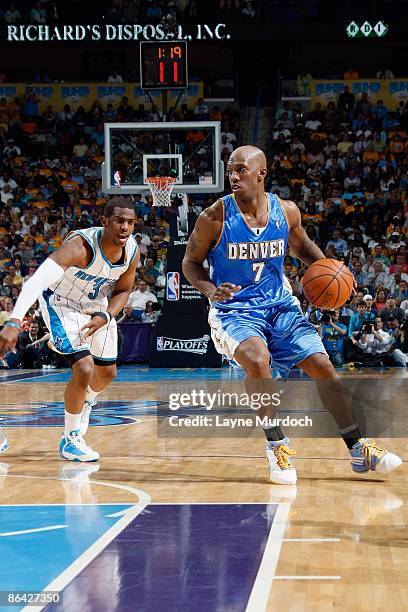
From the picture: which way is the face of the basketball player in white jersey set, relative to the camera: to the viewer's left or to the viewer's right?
to the viewer's right

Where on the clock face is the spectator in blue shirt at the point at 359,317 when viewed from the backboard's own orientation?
The spectator in blue shirt is roughly at 9 o'clock from the backboard.

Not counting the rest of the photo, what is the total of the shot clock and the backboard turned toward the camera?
2

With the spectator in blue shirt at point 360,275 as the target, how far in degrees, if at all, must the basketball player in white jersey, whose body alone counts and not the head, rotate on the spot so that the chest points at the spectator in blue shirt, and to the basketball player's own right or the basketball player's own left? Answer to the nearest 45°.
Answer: approximately 90° to the basketball player's own left

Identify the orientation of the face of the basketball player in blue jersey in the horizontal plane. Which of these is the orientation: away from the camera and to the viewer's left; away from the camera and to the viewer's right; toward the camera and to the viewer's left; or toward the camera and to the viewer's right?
toward the camera and to the viewer's left

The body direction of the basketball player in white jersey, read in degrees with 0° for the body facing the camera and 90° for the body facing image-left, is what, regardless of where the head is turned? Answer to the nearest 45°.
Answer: approximately 315°

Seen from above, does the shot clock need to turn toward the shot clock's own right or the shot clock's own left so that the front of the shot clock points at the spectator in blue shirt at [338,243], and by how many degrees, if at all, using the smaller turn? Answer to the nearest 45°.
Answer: approximately 135° to the shot clock's own left

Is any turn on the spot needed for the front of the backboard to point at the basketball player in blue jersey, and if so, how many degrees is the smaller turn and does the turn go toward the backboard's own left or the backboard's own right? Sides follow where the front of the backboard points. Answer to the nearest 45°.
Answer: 0° — it already faces them

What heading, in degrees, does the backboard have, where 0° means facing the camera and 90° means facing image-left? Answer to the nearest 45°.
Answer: approximately 0°
